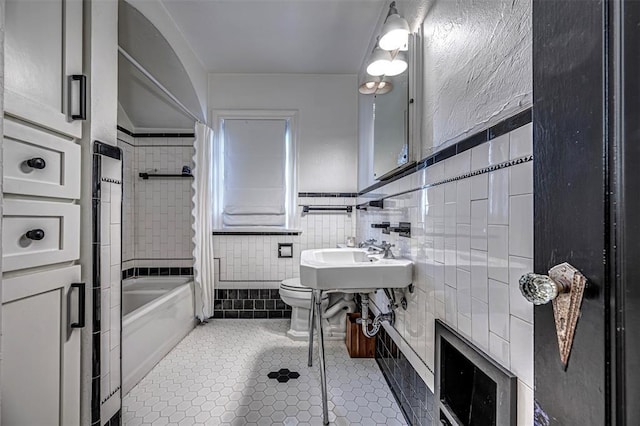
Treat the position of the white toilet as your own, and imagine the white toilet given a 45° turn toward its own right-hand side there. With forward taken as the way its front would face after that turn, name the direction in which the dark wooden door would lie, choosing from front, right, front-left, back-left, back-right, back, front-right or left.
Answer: back-left

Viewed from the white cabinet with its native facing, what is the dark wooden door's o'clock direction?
The dark wooden door is roughly at 1 o'clock from the white cabinet.

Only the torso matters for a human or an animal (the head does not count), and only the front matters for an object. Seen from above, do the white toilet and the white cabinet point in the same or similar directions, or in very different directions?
very different directions

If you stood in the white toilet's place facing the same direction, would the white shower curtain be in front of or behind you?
in front

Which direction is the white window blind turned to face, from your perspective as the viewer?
facing the viewer

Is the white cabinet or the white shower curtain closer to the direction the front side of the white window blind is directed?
the white cabinet

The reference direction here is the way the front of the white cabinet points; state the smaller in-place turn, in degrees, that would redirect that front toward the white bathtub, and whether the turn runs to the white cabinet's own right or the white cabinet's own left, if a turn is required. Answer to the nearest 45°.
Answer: approximately 90° to the white cabinet's own left

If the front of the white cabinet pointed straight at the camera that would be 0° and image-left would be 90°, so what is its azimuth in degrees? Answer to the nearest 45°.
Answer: approximately 315°

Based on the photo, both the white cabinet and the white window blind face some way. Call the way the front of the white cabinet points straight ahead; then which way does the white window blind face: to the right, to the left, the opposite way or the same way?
to the right

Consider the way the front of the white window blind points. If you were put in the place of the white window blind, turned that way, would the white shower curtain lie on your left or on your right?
on your right

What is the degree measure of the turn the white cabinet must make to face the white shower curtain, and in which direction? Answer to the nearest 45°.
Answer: approximately 90° to its left

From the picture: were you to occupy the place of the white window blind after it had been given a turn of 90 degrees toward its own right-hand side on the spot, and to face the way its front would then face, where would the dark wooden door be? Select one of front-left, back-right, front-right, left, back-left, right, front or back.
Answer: left
